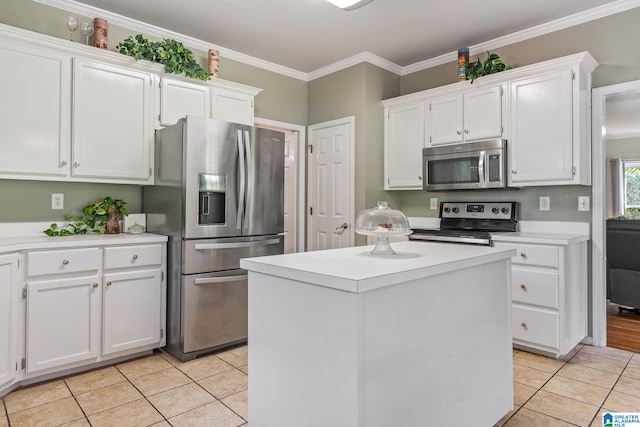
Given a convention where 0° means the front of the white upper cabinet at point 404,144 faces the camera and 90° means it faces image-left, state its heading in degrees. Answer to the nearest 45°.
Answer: approximately 45°

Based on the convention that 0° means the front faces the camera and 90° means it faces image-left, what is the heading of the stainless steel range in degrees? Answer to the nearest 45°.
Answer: approximately 45°
